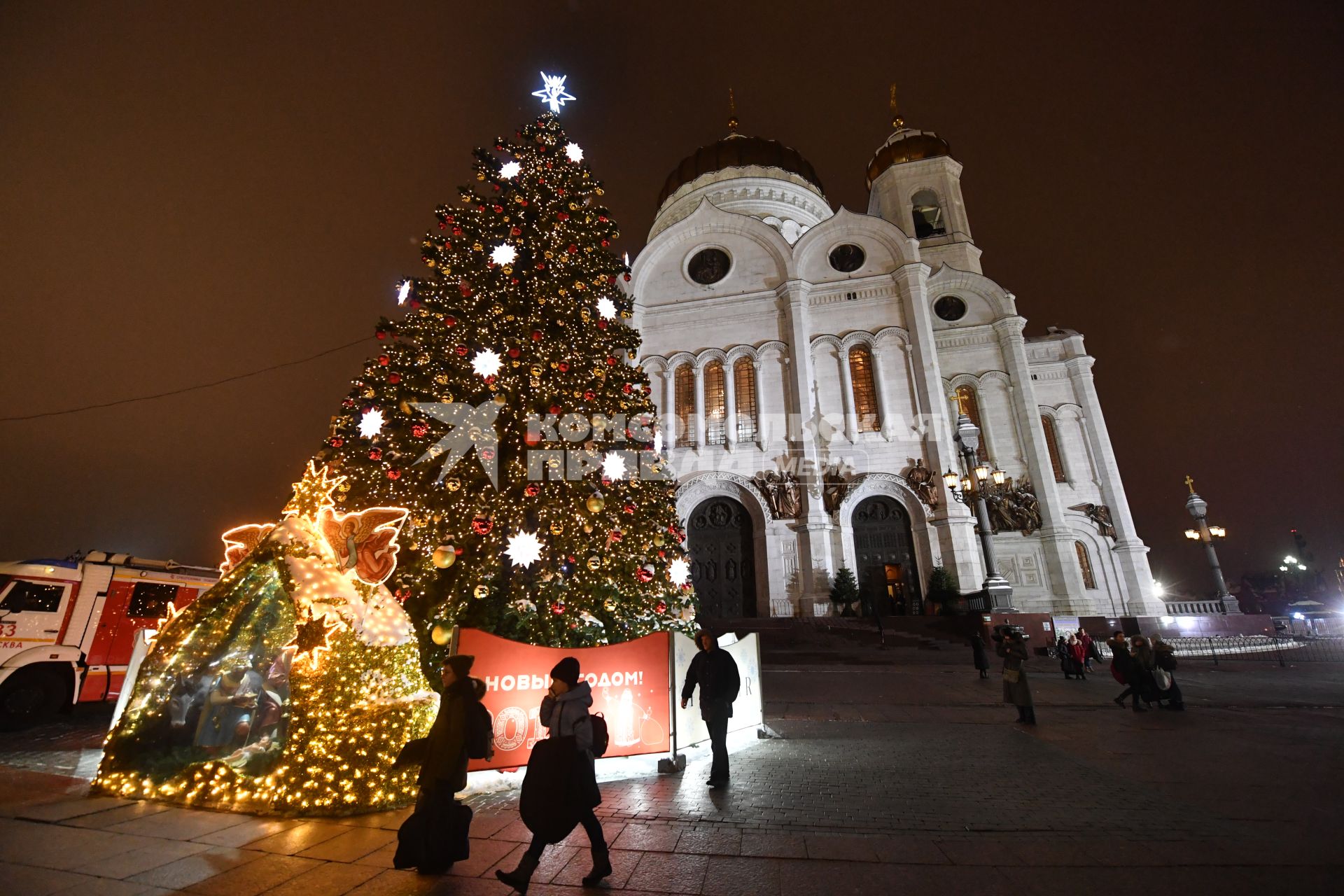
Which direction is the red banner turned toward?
toward the camera

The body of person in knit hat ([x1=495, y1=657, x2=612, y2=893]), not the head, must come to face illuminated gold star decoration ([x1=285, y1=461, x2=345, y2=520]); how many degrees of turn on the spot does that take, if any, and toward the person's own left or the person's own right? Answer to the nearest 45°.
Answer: approximately 45° to the person's own right

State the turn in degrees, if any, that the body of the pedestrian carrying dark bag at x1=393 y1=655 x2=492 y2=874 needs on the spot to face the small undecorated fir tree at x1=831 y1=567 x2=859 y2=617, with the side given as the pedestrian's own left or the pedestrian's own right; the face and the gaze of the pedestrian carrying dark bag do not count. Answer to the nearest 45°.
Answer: approximately 135° to the pedestrian's own right

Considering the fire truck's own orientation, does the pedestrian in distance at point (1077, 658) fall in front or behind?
behind

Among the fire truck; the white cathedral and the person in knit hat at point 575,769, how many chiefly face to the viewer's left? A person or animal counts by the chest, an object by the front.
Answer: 2

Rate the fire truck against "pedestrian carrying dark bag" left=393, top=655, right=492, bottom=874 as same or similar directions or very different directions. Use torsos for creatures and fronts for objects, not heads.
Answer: same or similar directions

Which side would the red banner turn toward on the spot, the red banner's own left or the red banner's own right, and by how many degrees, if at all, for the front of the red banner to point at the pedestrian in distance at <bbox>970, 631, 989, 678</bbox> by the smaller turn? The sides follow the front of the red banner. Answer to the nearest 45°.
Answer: approximately 135° to the red banner's own left

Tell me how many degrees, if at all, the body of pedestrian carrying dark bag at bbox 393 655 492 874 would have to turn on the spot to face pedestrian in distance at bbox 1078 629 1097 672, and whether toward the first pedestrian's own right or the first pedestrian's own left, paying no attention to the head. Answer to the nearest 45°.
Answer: approximately 180°

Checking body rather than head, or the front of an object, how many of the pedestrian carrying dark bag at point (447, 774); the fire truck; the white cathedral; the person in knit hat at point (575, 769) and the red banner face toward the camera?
2

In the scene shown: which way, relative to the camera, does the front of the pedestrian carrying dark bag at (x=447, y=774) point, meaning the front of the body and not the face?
to the viewer's left

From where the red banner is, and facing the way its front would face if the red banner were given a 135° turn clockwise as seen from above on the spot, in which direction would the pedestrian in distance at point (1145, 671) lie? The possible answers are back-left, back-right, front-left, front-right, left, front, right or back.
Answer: back-right

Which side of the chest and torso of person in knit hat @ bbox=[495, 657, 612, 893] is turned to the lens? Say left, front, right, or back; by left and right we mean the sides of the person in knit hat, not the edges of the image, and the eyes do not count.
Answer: left

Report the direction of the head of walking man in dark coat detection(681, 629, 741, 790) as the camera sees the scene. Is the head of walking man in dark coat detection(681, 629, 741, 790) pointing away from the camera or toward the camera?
toward the camera

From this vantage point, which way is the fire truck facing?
to the viewer's left

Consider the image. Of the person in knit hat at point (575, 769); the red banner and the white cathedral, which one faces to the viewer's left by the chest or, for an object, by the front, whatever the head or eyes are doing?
the person in knit hat

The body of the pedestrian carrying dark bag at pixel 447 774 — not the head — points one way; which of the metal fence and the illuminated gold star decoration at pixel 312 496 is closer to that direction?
the illuminated gold star decoration
